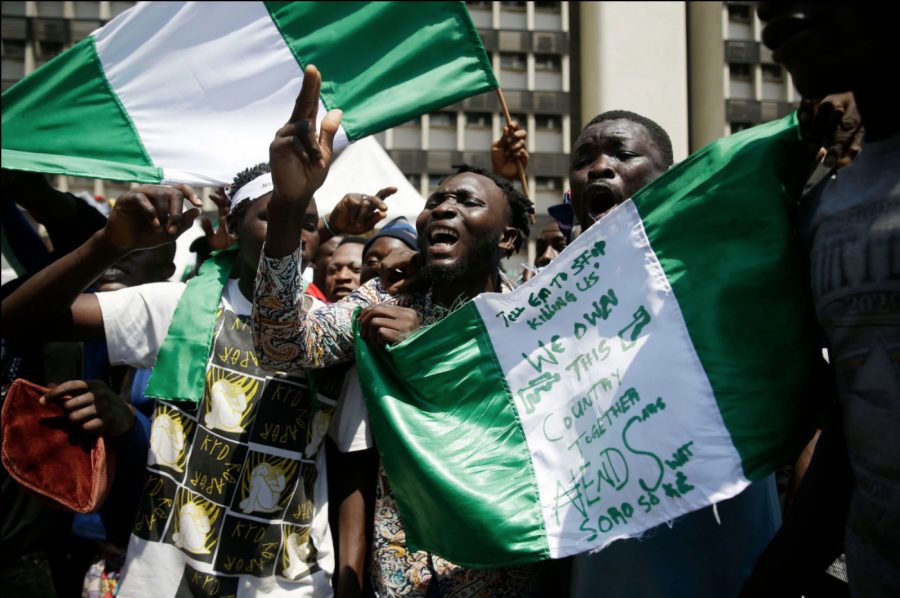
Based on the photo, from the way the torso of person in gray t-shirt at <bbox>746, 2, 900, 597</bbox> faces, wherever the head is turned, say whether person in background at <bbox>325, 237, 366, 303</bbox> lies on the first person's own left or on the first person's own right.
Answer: on the first person's own right

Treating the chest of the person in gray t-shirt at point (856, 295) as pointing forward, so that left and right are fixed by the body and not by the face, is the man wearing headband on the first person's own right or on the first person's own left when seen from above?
on the first person's own right

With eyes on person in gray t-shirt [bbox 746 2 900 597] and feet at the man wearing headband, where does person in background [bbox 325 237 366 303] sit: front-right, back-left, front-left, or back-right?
back-left

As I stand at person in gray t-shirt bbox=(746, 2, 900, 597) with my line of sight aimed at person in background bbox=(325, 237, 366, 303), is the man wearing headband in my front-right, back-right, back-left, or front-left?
front-left

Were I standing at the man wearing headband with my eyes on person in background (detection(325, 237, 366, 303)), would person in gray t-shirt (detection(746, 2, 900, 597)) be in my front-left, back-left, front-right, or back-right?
back-right

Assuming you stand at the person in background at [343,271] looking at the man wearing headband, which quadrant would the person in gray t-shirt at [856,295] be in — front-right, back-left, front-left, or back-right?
front-left

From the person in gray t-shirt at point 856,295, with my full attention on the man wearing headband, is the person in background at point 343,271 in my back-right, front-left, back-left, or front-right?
front-right

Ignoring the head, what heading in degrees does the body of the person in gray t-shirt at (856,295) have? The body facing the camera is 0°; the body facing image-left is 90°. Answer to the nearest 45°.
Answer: approximately 45°
